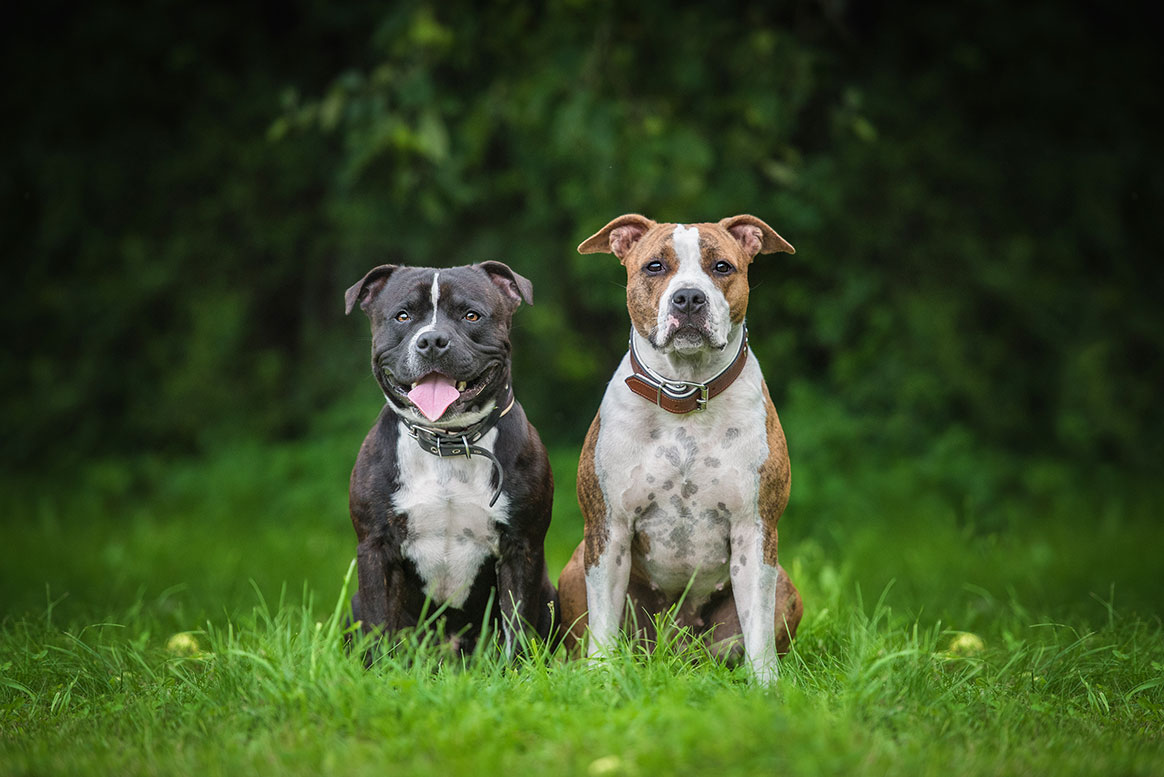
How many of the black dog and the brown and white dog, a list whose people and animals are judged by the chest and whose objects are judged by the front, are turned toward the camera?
2

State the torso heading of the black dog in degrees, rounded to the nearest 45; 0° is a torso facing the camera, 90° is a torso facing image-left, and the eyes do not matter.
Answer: approximately 0°

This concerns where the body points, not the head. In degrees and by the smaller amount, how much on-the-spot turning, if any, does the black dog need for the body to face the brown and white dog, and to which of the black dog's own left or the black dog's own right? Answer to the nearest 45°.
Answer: approximately 90° to the black dog's own left

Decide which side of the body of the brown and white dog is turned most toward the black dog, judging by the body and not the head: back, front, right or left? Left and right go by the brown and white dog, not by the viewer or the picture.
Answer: right
